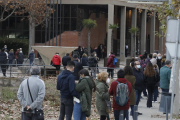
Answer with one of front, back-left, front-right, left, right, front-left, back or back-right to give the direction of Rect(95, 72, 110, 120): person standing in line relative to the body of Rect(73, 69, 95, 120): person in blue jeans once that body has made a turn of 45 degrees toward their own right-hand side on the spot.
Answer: right

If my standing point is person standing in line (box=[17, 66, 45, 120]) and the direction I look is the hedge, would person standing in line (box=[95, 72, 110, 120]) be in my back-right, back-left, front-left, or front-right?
front-right

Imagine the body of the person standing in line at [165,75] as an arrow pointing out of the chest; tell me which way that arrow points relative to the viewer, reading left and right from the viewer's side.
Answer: facing away from the viewer and to the right of the viewer

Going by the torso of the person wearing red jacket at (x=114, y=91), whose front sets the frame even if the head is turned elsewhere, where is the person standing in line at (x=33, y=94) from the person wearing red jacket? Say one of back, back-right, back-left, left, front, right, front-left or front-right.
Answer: back-left

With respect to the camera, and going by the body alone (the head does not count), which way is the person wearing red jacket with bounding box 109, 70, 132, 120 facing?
away from the camera

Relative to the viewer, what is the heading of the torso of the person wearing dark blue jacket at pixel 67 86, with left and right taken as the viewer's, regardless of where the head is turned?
facing away from the viewer and to the right of the viewer

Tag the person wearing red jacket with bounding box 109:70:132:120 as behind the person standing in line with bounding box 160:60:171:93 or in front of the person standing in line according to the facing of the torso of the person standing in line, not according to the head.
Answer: behind

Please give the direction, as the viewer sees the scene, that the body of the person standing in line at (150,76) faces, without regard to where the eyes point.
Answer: away from the camera

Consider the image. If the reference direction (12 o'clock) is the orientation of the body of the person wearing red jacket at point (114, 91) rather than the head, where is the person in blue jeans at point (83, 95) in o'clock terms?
The person in blue jeans is roughly at 8 o'clock from the person wearing red jacket.
